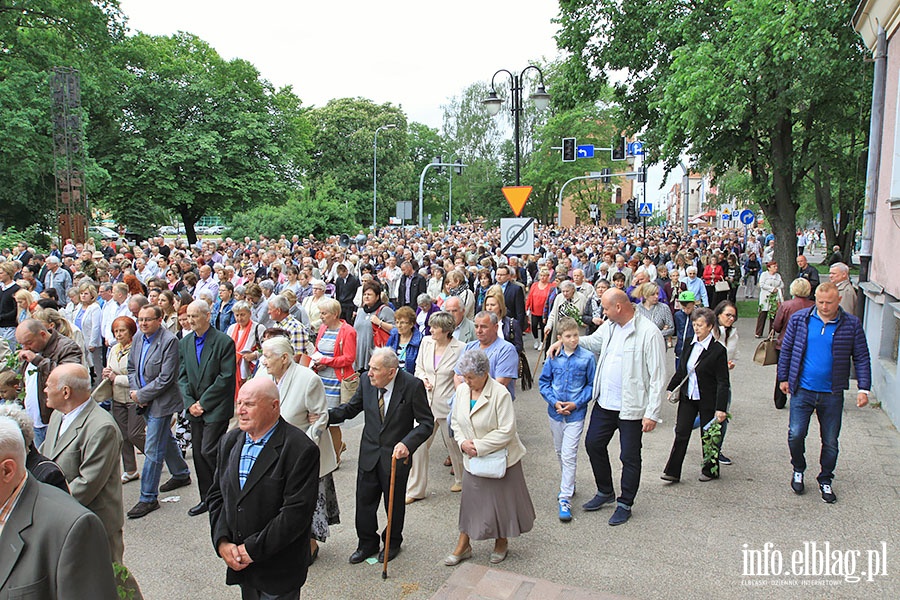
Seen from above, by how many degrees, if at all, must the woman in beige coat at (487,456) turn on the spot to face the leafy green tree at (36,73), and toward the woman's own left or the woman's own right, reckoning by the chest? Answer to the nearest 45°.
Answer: approximately 90° to the woman's own right

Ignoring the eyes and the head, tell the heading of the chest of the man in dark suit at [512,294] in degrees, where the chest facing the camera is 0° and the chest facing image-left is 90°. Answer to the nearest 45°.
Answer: approximately 45°

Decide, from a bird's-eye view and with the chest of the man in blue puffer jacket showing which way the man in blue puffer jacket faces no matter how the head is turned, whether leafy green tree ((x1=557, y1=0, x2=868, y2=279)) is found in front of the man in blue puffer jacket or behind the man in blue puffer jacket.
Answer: behind

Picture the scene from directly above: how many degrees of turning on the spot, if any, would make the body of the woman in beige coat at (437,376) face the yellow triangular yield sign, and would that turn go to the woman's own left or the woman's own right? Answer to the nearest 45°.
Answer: approximately 135° to the woman's own right

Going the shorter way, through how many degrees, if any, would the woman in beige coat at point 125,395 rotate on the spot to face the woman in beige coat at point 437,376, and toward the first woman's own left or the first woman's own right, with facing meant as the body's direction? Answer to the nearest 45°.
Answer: approximately 90° to the first woman's own left

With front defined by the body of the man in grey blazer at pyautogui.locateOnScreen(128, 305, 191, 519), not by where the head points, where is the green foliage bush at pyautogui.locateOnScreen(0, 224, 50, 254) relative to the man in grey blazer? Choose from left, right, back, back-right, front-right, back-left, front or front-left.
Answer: back-right
